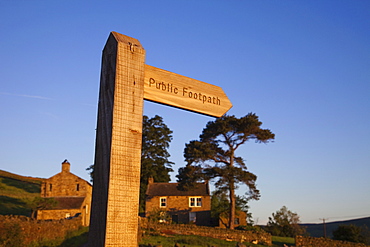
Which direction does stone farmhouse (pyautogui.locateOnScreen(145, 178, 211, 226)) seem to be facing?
toward the camera

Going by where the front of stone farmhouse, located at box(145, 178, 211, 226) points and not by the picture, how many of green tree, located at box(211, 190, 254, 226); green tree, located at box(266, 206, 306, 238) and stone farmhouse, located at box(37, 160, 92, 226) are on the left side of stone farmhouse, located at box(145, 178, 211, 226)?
2

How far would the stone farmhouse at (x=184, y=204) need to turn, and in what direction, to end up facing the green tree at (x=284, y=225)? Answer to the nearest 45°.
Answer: approximately 90° to its left

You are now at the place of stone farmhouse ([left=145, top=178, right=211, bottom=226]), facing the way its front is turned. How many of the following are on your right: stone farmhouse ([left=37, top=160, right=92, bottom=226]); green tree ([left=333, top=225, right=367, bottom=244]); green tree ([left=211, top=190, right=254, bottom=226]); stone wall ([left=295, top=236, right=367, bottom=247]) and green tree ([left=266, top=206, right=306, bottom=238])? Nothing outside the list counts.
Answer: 1

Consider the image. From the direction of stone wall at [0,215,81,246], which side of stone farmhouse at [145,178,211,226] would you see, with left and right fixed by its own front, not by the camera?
front

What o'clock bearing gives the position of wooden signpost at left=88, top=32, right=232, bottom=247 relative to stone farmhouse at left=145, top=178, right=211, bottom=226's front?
The wooden signpost is roughly at 12 o'clock from the stone farmhouse.

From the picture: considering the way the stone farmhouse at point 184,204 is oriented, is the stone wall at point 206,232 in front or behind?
in front

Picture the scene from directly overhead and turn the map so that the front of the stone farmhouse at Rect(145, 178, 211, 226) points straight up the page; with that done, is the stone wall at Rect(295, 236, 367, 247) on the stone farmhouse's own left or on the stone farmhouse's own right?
on the stone farmhouse's own left

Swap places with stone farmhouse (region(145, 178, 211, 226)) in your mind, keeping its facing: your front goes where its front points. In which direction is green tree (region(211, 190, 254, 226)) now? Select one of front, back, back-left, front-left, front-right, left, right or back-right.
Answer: left

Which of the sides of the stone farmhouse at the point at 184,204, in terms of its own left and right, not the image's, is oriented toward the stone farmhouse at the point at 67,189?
right

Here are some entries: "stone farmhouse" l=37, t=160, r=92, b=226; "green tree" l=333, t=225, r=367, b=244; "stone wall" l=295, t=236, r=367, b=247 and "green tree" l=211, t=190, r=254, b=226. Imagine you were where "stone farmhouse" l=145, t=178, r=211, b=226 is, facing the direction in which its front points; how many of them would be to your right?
1

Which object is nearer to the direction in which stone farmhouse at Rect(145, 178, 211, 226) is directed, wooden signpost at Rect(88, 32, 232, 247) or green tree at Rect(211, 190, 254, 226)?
the wooden signpost

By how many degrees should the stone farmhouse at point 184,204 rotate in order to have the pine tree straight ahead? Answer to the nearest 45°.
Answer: approximately 45° to its left
